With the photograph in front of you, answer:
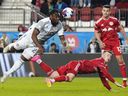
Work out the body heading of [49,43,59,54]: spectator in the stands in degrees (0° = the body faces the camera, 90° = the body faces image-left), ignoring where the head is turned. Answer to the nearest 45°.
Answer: approximately 0°

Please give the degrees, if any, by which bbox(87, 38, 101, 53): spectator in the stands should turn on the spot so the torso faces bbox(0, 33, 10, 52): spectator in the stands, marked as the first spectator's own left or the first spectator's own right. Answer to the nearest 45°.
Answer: approximately 90° to the first spectator's own right

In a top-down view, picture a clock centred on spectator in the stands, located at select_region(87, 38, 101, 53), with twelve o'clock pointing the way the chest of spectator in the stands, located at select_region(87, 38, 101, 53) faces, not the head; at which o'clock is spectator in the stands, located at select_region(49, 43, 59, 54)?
spectator in the stands, located at select_region(49, 43, 59, 54) is roughly at 3 o'clock from spectator in the stands, located at select_region(87, 38, 101, 53).

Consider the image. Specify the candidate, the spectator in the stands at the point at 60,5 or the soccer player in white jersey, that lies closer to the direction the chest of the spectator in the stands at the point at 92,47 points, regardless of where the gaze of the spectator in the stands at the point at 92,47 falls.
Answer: the soccer player in white jersey

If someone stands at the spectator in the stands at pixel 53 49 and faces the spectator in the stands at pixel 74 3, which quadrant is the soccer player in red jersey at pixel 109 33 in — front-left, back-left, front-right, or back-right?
back-right
